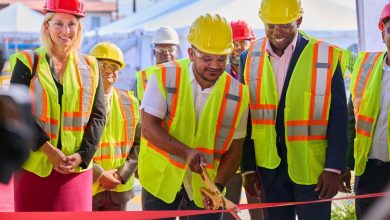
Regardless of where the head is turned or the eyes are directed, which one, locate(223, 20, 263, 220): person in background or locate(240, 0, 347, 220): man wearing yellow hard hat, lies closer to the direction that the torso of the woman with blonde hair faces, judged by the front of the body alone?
the man wearing yellow hard hat

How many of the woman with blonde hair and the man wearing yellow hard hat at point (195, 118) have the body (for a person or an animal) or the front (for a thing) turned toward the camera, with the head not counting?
2

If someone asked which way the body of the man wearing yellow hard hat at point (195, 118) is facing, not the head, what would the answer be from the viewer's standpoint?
toward the camera

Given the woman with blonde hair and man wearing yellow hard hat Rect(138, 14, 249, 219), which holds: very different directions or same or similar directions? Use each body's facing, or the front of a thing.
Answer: same or similar directions

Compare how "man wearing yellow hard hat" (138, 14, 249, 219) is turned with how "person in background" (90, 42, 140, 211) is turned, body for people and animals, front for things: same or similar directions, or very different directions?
same or similar directions

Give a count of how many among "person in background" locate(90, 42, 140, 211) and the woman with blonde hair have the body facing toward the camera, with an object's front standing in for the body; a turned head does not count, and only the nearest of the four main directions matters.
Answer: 2

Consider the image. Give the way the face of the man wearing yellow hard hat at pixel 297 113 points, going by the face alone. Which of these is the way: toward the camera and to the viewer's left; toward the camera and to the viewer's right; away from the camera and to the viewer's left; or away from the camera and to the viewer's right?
toward the camera and to the viewer's left

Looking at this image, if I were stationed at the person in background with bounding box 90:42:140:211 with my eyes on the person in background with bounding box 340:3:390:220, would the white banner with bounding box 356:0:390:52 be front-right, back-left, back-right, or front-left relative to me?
front-left

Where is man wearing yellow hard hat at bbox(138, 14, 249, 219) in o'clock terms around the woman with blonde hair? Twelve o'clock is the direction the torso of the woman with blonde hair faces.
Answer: The man wearing yellow hard hat is roughly at 10 o'clock from the woman with blonde hair.

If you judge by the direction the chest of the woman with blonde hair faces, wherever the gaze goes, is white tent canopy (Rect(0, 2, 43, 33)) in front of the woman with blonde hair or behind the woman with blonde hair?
behind

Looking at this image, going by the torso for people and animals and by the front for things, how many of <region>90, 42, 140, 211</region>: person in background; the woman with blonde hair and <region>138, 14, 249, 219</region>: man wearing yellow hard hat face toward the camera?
3

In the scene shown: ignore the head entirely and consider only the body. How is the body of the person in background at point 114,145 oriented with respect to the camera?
toward the camera

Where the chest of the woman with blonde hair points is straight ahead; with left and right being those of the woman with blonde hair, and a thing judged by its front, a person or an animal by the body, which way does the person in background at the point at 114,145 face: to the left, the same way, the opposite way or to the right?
the same way

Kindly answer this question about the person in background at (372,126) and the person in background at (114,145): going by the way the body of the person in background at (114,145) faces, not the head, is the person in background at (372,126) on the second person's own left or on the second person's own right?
on the second person's own left
